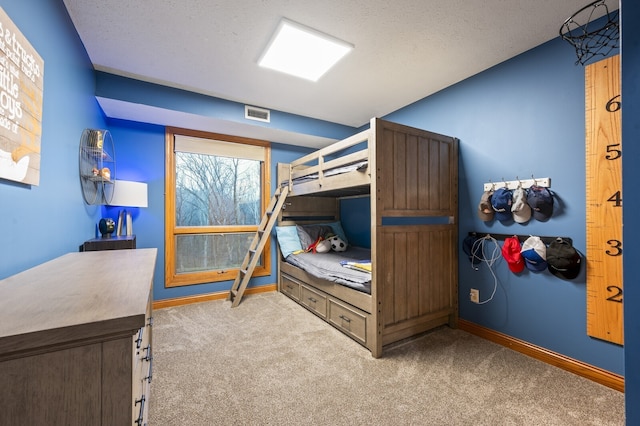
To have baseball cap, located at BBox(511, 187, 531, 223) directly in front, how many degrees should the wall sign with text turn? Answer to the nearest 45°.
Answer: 0° — it already faces it

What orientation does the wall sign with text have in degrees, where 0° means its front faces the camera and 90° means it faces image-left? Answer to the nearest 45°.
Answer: approximately 315°

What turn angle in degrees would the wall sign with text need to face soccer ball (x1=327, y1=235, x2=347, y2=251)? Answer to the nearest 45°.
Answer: approximately 45° to its left

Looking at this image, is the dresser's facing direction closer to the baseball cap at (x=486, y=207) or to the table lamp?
the baseball cap

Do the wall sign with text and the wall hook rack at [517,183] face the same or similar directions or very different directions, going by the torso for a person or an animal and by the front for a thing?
very different directions

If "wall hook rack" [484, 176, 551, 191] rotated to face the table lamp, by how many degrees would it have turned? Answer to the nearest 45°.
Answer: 0° — it already faces it

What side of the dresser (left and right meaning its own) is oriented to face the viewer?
right
